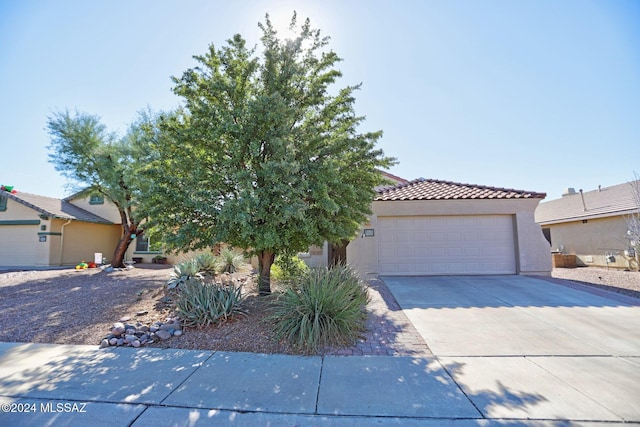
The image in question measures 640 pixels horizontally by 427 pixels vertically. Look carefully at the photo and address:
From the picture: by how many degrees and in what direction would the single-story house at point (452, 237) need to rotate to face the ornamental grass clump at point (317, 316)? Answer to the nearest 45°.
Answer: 0° — it already faces it

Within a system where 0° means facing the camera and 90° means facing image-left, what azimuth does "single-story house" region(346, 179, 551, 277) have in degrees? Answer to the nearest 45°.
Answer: approximately 0°

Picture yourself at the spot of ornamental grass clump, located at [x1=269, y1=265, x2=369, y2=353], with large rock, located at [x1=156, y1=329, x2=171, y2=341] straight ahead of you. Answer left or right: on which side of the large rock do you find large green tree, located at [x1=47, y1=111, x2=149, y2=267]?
right

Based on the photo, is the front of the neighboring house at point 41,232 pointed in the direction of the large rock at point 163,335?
yes

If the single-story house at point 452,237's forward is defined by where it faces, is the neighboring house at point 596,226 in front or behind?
behind

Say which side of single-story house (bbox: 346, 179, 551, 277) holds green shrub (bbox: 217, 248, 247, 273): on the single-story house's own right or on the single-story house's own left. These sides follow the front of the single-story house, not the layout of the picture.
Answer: on the single-story house's own right

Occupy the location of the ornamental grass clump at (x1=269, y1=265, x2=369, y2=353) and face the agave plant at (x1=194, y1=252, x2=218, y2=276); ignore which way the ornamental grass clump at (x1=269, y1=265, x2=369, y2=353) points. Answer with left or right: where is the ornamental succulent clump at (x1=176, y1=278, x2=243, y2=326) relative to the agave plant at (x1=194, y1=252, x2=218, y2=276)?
left

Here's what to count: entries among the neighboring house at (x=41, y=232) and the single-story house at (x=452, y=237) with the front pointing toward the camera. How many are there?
2

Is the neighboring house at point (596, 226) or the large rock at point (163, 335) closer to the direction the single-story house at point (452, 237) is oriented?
the large rock

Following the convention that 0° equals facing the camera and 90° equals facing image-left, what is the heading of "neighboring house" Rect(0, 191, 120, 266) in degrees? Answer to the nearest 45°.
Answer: approximately 0°

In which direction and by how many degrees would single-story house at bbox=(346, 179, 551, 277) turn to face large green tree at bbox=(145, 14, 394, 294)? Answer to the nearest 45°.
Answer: approximately 45° to its right
